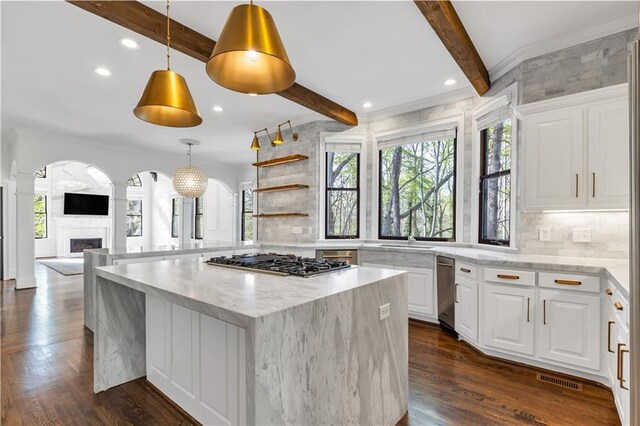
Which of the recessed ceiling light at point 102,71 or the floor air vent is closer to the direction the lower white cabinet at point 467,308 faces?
the recessed ceiling light

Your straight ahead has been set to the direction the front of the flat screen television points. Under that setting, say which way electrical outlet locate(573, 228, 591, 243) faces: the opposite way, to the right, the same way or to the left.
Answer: to the right

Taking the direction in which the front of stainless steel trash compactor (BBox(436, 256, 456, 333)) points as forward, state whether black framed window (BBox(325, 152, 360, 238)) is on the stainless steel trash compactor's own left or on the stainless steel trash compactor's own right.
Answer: on the stainless steel trash compactor's own right

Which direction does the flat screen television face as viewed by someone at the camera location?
facing the viewer

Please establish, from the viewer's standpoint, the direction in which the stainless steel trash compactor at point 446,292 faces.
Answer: facing the viewer and to the left of the viewer

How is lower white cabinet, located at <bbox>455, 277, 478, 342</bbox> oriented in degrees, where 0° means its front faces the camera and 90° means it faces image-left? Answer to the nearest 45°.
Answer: approximately 45°

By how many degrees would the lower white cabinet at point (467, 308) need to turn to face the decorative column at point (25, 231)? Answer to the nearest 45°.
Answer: approximately 45° to its right

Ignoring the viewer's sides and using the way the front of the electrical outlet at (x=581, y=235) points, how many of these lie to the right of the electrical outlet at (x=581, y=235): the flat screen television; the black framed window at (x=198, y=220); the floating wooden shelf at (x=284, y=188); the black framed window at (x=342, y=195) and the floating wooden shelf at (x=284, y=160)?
5

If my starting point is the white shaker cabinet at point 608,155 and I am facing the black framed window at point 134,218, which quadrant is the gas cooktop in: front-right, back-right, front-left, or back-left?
front-left

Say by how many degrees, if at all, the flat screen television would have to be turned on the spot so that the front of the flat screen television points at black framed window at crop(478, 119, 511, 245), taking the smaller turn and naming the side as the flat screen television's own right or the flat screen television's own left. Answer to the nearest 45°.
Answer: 0° — it already faces it

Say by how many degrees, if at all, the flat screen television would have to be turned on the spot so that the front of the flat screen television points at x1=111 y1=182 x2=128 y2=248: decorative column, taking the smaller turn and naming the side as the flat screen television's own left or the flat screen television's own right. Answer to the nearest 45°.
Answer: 0° — it already faces it

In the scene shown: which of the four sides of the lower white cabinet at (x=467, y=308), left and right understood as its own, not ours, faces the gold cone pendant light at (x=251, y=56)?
front

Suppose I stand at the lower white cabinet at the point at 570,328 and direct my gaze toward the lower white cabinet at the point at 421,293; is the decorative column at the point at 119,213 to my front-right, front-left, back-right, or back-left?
front-left

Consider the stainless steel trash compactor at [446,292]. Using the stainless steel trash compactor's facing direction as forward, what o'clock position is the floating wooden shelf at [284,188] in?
The floating wooden shelf is roughly at 2 o'clock from the stainless steel trash compactor.

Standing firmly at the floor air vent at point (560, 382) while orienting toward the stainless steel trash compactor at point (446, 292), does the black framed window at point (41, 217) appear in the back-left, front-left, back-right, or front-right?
front-left
